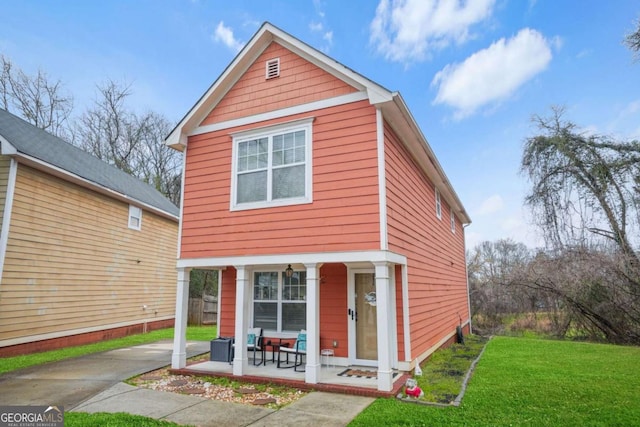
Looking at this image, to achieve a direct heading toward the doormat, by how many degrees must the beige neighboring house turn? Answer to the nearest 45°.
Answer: approximately 90° to its left

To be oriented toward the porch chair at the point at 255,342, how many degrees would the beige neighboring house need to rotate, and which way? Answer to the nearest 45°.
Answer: approximately 90° to its left

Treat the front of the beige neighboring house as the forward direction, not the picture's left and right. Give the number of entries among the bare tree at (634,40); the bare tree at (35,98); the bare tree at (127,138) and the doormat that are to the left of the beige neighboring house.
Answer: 2

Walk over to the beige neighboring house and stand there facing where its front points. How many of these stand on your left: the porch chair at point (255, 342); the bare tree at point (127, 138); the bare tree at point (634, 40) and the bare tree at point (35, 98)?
2

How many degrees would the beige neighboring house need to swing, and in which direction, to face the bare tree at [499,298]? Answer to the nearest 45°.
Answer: approximately 135° to its left

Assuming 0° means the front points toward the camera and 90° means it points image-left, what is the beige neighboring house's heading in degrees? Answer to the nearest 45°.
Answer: approximately 45°

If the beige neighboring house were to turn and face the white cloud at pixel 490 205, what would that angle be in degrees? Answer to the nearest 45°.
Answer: approximately 135° to its left
